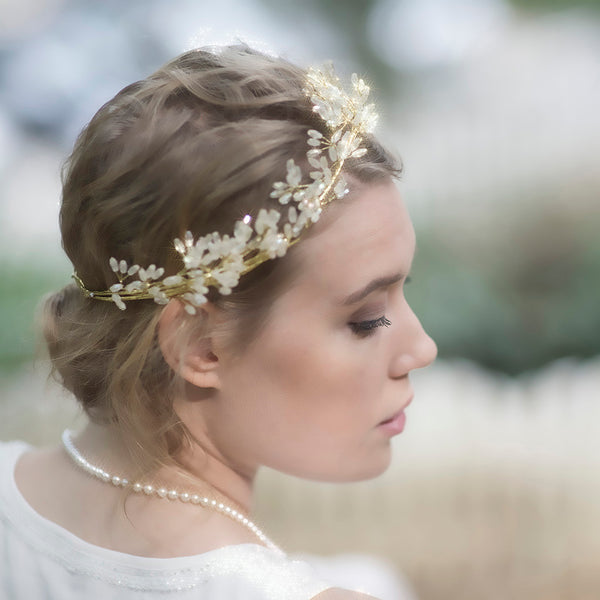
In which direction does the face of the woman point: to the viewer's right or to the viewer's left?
to the viewer's right

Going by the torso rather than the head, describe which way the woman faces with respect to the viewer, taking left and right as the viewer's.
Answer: facing away from the viewer and to the right of the viewer
